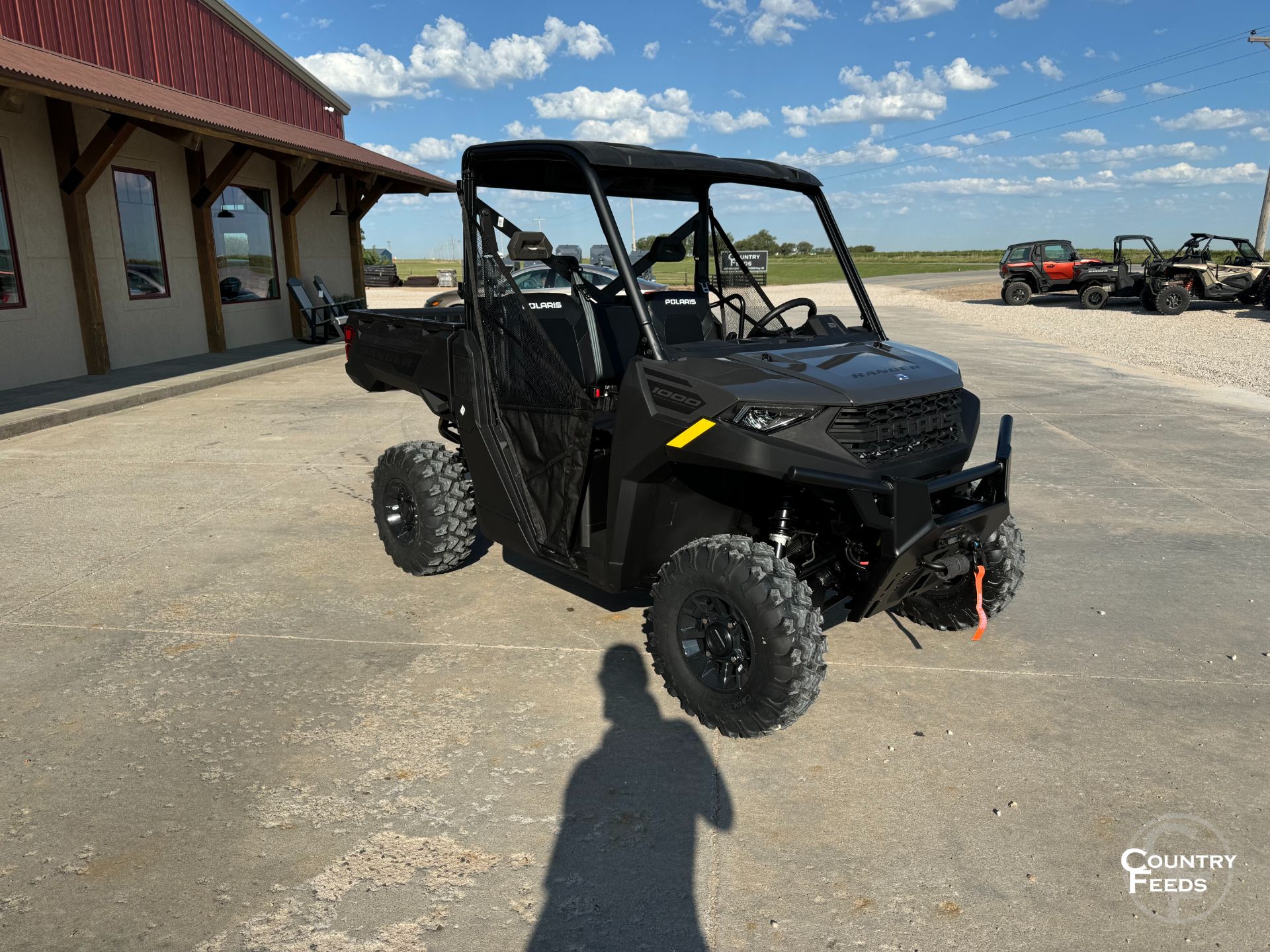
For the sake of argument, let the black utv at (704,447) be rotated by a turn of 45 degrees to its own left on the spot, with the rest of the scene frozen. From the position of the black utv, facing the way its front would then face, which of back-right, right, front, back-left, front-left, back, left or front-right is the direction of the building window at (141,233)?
back-left

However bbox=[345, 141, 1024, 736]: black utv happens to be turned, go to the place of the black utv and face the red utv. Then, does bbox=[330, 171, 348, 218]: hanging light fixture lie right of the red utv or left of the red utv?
left

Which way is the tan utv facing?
to the viewer's right

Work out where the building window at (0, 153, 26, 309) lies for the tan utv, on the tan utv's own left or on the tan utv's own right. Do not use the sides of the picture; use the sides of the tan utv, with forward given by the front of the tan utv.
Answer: on the tan utv's own right

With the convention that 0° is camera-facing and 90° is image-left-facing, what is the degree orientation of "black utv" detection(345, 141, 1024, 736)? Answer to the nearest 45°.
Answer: approximately 315°

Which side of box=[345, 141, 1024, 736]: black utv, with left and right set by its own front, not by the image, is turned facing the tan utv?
left

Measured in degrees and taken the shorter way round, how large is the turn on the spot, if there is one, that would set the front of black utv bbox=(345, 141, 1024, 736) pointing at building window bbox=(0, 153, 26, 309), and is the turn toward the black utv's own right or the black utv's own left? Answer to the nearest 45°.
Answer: approximately 180°

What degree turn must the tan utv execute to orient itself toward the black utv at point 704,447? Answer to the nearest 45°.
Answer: approximately 90° to its right
